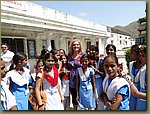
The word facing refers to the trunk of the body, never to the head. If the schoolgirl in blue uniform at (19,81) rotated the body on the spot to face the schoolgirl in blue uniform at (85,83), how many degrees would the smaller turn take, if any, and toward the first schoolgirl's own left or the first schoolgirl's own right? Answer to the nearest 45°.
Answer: approximately 45° to the first schoolgirl's own left

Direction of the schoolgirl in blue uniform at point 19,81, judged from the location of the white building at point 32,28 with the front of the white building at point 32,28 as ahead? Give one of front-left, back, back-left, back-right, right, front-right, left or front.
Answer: front-right

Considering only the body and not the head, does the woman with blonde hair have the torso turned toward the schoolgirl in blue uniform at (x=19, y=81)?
no

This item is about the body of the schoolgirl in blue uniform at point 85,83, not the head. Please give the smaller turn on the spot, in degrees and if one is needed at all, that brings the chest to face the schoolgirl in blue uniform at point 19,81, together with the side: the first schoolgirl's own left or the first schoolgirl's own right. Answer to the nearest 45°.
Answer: approximately 45° to the first schoolgirl's own right

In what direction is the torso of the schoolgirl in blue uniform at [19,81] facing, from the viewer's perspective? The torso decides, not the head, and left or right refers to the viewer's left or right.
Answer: facing the viewer and to the right of the viewer

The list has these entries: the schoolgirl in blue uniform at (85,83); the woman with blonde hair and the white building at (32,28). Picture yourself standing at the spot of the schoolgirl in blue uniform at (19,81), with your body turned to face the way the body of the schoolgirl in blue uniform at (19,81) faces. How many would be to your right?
0

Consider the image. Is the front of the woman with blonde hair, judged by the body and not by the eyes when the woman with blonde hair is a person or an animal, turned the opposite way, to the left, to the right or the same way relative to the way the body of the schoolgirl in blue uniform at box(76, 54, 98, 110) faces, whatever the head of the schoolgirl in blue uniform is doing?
the same way

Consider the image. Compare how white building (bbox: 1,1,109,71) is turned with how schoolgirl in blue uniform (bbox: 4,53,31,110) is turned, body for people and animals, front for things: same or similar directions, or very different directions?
same or similar directions

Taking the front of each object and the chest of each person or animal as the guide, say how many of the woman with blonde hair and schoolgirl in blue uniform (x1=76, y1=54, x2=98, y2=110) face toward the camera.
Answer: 2

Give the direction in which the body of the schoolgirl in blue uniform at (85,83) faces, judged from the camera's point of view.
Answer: toward the camera

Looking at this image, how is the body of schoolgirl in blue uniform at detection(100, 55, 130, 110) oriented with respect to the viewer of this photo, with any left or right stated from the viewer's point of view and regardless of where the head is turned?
facing the viewer and to the left of the viewer

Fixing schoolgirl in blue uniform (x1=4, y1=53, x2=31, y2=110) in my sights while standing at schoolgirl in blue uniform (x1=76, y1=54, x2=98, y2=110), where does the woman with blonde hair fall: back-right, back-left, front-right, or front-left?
front-right

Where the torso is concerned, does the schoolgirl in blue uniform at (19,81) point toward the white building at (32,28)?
no

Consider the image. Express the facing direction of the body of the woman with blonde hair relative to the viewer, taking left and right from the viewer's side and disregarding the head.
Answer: facing the viewer

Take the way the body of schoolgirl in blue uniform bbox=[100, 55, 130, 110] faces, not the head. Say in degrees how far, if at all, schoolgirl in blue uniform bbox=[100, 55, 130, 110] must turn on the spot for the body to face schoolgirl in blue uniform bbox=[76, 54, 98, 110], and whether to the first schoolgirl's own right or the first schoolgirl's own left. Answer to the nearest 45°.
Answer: approximately 90° to the first schoolgirl's own right
